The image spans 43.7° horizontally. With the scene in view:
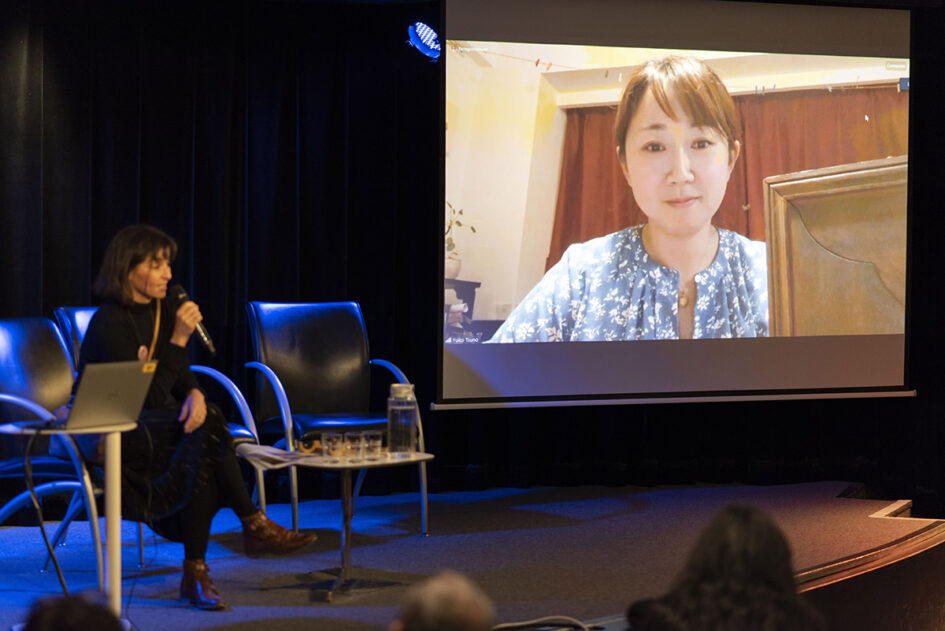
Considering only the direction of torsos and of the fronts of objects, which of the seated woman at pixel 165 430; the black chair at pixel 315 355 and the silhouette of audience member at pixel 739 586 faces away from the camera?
the silhouette of audience member

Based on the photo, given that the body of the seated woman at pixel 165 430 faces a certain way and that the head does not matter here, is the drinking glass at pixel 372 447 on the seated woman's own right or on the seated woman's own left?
on the seated woman's own left

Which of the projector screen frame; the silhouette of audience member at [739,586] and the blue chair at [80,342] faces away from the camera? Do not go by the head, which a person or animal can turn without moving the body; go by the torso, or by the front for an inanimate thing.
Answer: the silhouette of audience member

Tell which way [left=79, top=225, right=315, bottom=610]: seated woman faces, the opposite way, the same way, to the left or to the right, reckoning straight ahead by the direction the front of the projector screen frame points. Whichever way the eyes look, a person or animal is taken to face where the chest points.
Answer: to the left

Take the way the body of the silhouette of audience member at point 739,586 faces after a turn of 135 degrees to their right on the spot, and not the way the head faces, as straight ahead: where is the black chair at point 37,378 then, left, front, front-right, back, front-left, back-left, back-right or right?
back

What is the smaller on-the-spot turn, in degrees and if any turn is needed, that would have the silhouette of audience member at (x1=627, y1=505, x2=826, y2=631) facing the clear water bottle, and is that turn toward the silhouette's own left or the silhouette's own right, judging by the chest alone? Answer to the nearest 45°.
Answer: approximately 45° to the silhouette's own left

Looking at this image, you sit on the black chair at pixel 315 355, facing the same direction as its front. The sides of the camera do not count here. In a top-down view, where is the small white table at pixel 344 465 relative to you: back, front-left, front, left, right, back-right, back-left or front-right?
front-right

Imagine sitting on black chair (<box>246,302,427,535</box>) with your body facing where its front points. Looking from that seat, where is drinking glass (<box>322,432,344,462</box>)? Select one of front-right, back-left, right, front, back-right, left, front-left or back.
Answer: front-right

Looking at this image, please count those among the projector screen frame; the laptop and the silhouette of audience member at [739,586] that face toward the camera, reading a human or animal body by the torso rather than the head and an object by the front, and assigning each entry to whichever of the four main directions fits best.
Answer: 1

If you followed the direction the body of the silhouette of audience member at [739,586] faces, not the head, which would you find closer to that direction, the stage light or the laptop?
the stage light

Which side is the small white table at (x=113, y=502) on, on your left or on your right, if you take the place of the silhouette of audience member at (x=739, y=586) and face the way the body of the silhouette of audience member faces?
on your left

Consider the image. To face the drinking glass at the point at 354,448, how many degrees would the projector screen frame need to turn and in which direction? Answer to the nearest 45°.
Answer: approximately 45° to its right

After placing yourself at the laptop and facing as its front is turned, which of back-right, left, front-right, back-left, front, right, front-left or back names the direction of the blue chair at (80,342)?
front-right

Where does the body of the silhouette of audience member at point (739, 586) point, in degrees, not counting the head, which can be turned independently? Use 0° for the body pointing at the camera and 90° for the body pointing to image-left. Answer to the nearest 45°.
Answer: approximately 180°

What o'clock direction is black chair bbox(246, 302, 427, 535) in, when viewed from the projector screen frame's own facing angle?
The black chair is roughly at 2 o'clock from the projector screen frame.

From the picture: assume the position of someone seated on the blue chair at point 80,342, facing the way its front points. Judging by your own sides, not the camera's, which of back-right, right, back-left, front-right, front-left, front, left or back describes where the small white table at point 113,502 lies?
front-right

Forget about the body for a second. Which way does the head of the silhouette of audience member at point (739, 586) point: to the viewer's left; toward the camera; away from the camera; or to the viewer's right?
away from the camera

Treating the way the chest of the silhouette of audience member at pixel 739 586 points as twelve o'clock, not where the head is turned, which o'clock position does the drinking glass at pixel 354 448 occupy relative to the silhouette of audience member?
The drinking glass is roughly at 11 o'clock from the silhouette of audience member.
